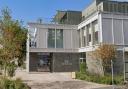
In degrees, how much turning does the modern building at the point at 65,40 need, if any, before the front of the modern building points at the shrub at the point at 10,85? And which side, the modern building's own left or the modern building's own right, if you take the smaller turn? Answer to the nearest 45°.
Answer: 0° — it already faces it

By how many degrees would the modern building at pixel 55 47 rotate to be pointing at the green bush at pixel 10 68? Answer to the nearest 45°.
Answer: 0° — it already faces it

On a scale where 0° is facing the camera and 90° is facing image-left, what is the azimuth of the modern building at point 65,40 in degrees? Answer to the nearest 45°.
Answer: approximately 0°
